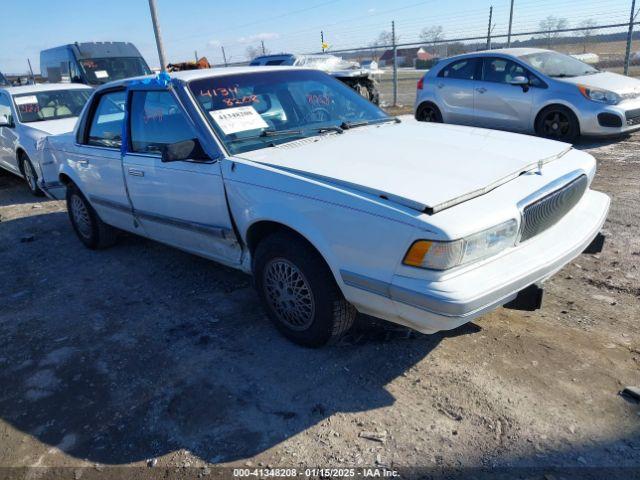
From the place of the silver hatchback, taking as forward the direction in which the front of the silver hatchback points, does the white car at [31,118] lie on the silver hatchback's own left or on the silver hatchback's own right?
on the silver hatchback's own right

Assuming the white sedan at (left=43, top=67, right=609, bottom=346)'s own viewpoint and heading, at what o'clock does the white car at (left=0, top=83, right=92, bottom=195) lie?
The white car is roughly at 6 o'clock from the white sedan.

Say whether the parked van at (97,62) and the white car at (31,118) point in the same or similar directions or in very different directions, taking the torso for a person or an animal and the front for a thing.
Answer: same or similar directions

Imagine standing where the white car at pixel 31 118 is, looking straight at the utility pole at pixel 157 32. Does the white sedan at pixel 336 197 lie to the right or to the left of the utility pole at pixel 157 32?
right

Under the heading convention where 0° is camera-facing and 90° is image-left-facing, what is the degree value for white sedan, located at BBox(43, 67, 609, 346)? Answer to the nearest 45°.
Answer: approximately 315°

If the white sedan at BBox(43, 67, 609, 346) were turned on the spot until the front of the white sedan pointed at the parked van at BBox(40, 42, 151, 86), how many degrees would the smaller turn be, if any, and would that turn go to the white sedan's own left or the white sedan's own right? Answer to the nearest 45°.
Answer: approximately 180°

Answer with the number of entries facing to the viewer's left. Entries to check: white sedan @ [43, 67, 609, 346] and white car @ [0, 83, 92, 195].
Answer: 0

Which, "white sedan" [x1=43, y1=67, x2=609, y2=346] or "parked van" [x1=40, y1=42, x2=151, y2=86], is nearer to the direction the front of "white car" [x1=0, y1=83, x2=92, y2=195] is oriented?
the white sedan

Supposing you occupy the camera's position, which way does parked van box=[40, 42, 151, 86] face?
facing the viewer and to the right of the viewer

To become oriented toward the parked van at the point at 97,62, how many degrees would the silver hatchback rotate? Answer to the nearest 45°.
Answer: approximately 135° to its right
